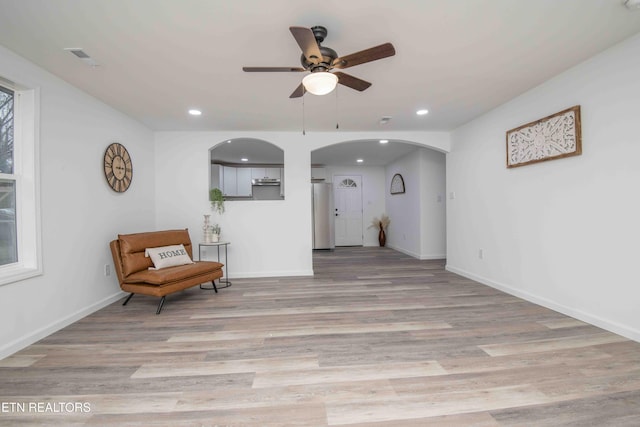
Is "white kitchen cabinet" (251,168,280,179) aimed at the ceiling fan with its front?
yes

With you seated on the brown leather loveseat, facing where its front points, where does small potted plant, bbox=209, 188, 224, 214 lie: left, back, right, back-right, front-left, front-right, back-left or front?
left

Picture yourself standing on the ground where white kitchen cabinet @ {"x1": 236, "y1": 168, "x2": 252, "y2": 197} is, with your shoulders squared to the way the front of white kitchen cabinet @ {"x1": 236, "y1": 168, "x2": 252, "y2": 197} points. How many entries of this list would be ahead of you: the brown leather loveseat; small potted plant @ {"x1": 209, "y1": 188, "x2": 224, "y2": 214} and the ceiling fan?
3

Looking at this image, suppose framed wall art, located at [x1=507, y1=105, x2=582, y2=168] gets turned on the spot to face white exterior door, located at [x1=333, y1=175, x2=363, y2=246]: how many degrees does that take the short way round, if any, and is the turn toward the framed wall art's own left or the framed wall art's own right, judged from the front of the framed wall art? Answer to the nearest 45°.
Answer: approximately 90° to the framed wall art's own right

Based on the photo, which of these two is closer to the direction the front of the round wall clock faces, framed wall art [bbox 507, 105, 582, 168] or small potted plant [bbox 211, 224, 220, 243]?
the framed wall art

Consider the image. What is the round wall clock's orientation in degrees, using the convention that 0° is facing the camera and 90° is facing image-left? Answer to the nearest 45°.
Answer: approximately 315°

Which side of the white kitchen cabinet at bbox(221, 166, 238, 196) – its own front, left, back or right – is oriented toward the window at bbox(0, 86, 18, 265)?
front

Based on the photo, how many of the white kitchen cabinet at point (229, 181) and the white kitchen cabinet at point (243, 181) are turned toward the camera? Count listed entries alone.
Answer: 2

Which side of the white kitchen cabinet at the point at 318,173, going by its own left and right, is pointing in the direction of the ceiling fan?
front

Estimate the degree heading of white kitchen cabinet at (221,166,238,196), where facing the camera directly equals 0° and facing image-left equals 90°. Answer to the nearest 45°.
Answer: approximately 0°

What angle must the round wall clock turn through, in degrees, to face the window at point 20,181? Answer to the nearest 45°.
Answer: approximately 90° to its right

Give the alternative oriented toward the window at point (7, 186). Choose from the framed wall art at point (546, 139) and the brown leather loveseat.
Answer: the framed wall art

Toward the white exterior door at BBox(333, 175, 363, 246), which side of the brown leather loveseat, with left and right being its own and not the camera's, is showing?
left

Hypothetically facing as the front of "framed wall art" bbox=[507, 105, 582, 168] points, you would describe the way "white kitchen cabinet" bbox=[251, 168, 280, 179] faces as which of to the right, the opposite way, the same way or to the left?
to the left

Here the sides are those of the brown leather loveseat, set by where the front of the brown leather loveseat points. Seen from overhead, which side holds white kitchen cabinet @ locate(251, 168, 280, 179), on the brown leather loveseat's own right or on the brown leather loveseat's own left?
on the brown leather loveseat's own left

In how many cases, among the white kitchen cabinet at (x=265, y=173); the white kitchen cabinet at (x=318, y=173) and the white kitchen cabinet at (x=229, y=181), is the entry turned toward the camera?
3

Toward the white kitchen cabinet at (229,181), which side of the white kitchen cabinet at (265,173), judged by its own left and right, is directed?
right
